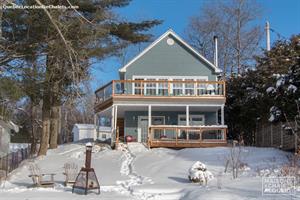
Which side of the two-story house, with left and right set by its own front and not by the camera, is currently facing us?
front

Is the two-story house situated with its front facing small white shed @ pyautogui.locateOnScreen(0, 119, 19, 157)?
no

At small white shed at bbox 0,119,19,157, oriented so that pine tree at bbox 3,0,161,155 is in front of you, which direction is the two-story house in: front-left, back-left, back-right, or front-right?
front-left

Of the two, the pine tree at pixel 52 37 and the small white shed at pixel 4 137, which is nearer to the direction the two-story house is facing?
the pine tree

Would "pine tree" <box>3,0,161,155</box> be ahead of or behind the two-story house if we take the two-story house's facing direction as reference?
ahead
